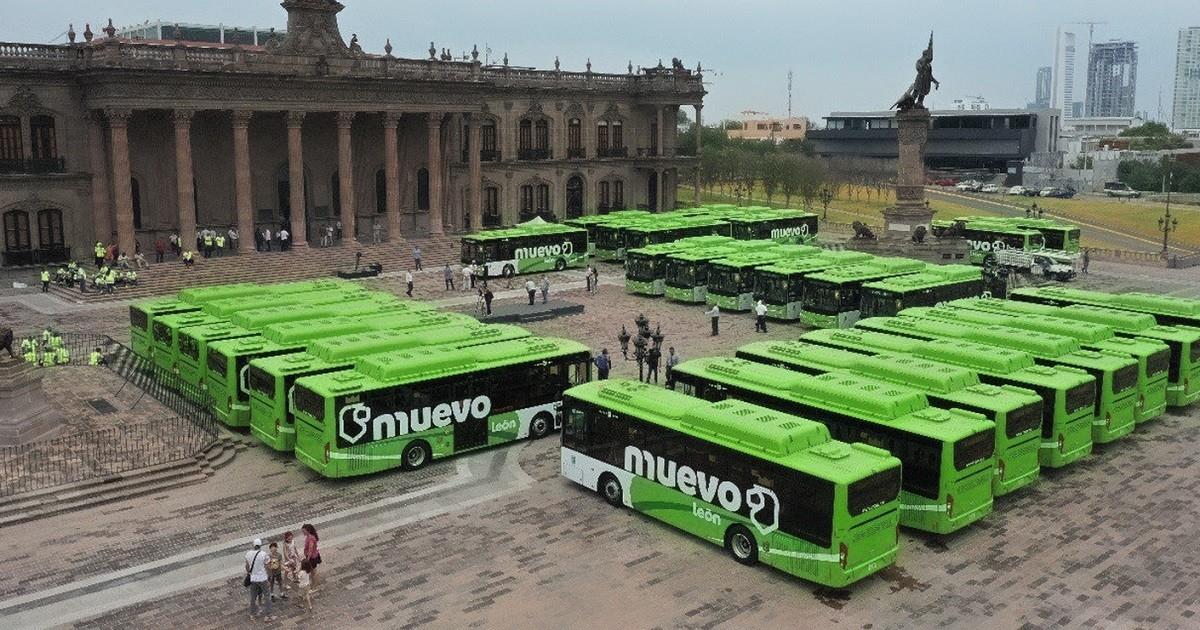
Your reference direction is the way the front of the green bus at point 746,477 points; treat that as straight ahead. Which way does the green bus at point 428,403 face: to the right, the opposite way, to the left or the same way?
to the right

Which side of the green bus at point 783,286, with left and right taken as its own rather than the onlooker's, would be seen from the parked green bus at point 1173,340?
left

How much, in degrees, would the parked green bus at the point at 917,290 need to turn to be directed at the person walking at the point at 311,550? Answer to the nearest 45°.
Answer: approximately 45° to its left

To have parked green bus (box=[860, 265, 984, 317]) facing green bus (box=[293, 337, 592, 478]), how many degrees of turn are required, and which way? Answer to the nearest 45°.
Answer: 0° — it already faces it

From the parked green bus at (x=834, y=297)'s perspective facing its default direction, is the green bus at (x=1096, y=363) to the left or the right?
on its left

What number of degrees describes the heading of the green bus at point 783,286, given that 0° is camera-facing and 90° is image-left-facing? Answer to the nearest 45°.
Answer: approximately 45°

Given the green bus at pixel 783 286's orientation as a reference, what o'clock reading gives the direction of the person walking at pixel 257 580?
The person walking is roughly at 11 o'clock from the green bus.
